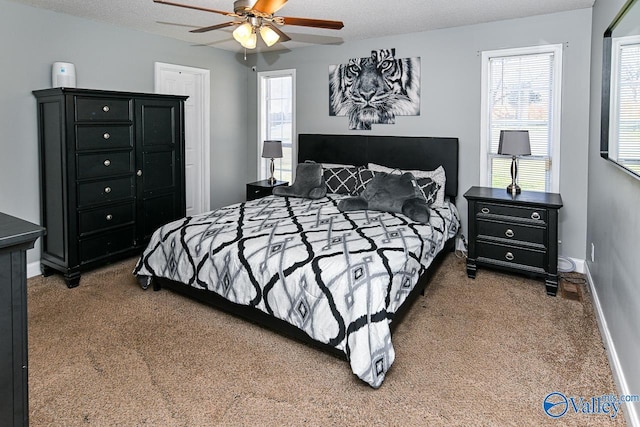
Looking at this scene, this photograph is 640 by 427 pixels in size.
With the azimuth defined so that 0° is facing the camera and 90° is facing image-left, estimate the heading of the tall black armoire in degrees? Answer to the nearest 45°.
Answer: approximately 315°

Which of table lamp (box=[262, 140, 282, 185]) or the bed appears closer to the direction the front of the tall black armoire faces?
the bed

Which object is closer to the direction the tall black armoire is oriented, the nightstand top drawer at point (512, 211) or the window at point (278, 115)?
the nightstand top drawer

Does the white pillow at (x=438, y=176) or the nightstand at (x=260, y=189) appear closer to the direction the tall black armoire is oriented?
the white pillow
